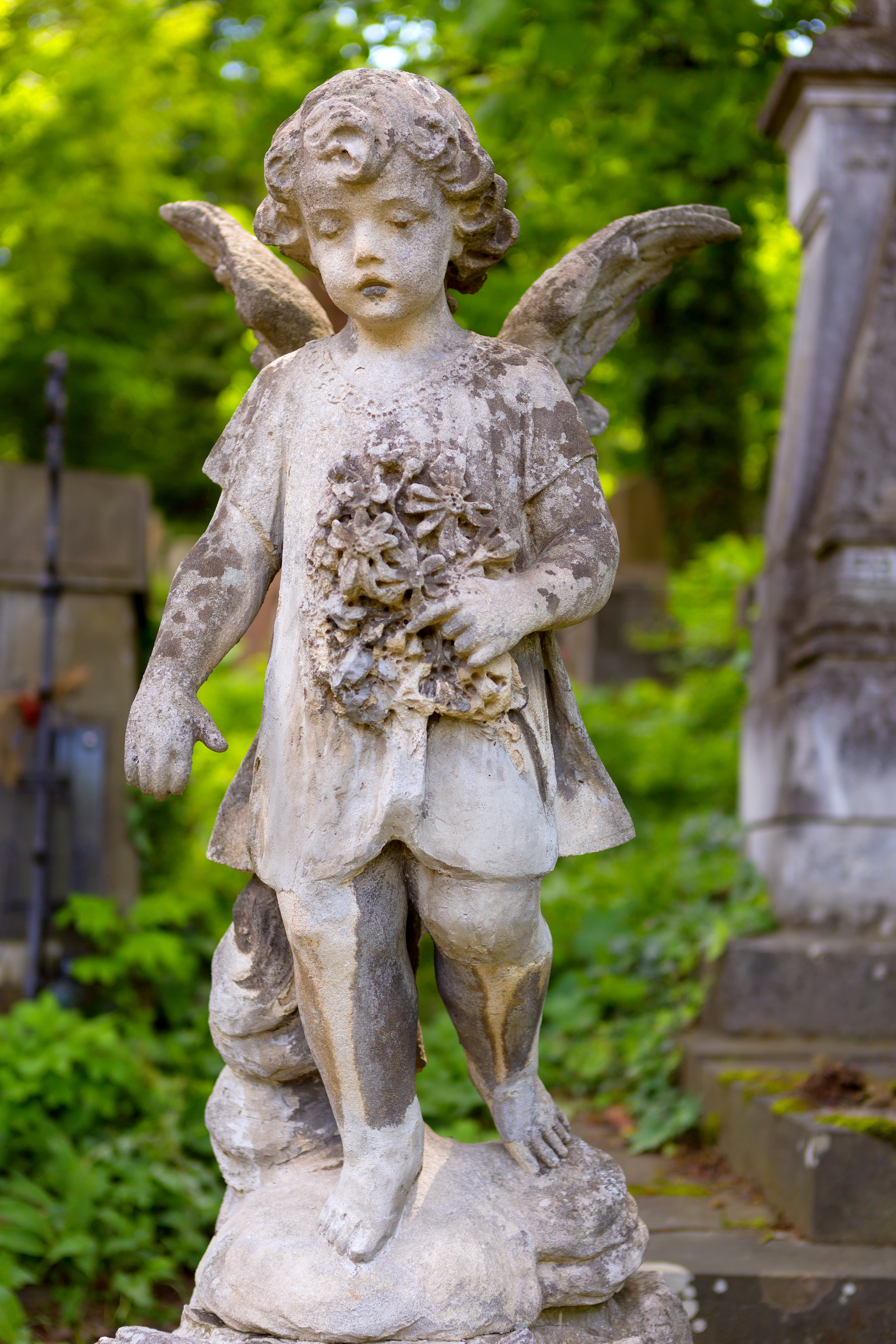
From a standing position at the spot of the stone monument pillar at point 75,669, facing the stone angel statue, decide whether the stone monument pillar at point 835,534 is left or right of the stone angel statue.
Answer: left

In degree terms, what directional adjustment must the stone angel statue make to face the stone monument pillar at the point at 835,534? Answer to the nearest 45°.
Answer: approximately 135° to its left

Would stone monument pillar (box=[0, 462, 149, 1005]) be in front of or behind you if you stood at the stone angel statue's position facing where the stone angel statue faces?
behind

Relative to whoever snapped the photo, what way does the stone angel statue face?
facing the viewer

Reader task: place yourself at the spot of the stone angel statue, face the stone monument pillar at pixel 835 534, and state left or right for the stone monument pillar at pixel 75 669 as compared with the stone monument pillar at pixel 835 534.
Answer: left
